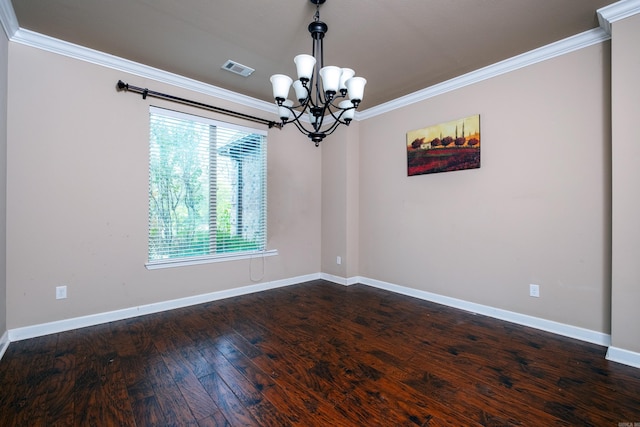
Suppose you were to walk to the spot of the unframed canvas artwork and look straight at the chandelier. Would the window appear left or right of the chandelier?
right

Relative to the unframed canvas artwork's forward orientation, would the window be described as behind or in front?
in front

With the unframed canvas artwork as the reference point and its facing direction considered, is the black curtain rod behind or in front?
in front

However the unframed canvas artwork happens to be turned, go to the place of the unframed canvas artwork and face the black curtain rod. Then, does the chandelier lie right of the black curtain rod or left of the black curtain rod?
left

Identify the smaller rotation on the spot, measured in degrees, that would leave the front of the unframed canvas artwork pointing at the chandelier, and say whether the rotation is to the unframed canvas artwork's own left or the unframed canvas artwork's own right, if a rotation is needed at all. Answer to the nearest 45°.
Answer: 0° — it already faces it

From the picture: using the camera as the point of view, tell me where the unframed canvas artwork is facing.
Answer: facing the viewer and to the left of the viewer
